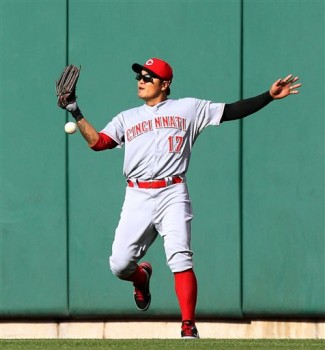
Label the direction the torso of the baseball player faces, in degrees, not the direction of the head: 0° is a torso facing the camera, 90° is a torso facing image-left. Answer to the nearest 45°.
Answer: approximately 0°
